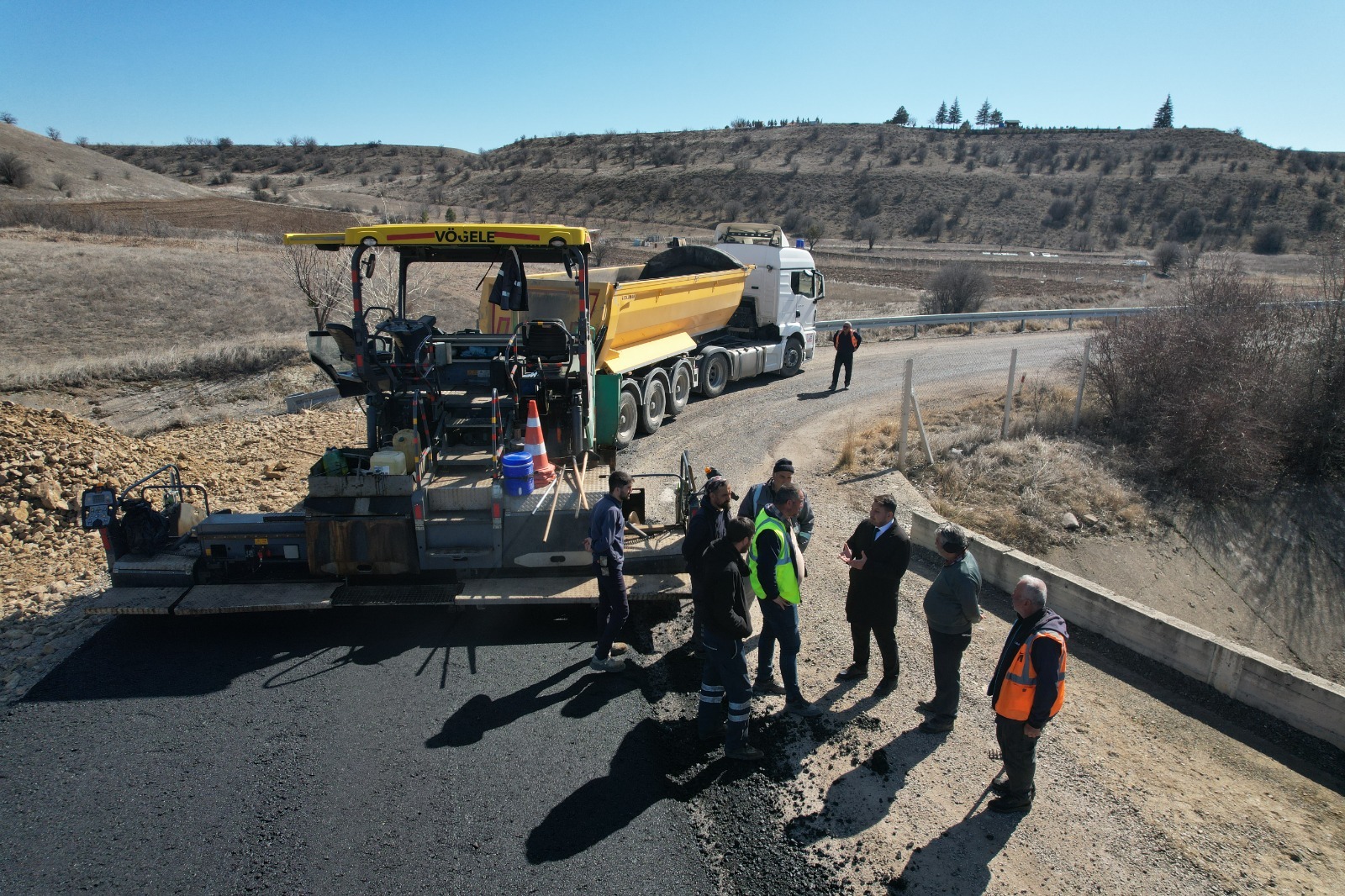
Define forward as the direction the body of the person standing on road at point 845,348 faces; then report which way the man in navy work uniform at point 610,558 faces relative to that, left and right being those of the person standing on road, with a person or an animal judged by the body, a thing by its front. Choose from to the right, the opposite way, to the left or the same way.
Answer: to the left

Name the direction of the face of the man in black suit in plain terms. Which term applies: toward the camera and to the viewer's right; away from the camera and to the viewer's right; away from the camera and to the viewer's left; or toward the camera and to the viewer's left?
toward the camera and to the viewer's left

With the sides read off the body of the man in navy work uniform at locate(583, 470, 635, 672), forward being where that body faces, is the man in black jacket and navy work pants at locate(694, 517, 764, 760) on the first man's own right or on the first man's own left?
on the first man's own right

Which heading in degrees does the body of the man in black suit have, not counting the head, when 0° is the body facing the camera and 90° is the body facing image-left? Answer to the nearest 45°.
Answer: approximately 45°

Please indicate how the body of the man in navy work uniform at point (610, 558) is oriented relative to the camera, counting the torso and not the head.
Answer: to the viewer's right

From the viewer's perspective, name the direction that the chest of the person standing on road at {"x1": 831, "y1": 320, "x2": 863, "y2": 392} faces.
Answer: toward the camera

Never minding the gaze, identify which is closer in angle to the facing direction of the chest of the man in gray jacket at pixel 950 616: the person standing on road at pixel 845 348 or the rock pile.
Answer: the rock pile

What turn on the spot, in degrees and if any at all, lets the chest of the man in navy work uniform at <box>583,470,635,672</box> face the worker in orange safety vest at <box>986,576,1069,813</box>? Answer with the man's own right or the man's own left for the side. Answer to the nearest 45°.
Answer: approximately 45° to the man's own right

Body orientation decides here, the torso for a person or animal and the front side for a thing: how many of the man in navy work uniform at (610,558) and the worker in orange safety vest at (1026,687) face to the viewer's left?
1

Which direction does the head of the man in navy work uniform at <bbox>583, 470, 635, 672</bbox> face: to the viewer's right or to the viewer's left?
to the viewer's right

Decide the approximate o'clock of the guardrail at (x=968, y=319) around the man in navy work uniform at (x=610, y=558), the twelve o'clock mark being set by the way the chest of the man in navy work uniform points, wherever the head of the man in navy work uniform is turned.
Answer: The guardrail is roughly at 10 o'clock from the man in navy work uniform.

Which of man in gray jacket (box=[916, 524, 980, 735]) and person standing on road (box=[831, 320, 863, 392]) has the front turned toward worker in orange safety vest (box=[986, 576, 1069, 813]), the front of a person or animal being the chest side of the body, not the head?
the person standing on road

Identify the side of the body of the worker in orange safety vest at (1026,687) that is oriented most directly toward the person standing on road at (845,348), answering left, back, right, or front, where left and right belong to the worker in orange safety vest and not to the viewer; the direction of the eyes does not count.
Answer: right

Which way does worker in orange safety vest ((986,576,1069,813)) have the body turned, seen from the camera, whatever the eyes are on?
to the viewer's left

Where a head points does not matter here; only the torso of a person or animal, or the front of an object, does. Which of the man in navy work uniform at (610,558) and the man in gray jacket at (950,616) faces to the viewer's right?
the man in navy work uniform

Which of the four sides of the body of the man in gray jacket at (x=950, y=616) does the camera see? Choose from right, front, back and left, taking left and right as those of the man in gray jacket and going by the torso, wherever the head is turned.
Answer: left

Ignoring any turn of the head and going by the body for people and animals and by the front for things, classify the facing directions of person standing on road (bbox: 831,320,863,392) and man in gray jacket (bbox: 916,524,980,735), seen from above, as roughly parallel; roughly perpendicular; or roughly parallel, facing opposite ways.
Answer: roughly perpendicular

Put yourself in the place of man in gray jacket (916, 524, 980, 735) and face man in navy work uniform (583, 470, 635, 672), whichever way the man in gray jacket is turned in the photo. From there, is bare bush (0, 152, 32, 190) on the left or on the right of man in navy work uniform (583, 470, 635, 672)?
right
